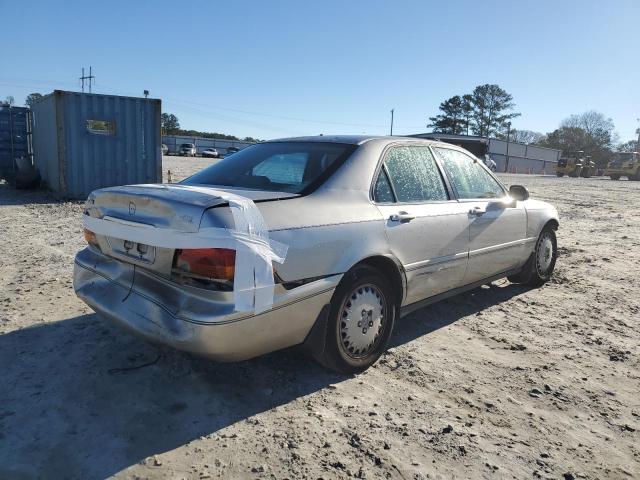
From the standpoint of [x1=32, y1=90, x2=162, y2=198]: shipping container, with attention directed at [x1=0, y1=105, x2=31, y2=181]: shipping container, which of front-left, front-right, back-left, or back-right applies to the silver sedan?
back-left

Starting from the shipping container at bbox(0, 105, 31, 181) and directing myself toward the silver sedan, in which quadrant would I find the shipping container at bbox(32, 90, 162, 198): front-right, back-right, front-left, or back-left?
front-left

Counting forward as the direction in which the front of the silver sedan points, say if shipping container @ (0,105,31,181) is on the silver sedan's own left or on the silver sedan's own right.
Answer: on the silver sedan's own left

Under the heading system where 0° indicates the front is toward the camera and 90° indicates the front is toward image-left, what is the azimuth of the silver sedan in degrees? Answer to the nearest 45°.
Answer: approximately 225°

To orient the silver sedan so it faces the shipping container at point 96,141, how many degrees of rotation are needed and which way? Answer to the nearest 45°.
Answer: approximately 90° to its left
